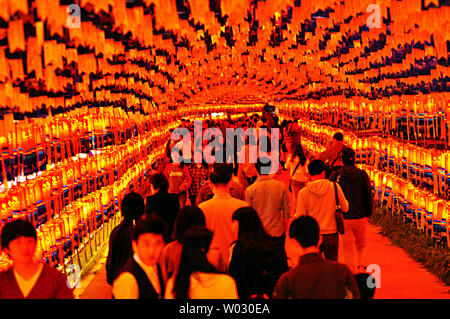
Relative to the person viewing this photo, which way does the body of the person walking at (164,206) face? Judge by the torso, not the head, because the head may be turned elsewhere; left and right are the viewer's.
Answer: facing away from the viewer and to the left of the viewer

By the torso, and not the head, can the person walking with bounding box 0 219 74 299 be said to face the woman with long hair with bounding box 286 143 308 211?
no

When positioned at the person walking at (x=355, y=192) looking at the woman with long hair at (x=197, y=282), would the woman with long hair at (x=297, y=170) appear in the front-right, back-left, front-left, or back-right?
back-right

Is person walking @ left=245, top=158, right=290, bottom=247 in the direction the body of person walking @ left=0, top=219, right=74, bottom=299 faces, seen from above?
no

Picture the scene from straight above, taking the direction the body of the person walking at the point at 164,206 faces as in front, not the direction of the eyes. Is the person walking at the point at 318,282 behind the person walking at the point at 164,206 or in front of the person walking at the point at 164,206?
behind

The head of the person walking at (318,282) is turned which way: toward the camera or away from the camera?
away from the camera

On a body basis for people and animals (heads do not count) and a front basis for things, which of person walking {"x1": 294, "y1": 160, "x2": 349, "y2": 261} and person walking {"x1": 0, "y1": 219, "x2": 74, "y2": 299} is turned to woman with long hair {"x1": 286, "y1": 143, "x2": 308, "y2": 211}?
person walking {"x1": 294, "y1": 160, "x2": 349, "y2": 261}

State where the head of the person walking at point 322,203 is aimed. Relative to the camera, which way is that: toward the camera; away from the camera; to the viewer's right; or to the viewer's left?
away from the camera

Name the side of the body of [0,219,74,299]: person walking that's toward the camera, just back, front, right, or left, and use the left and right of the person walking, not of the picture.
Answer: front

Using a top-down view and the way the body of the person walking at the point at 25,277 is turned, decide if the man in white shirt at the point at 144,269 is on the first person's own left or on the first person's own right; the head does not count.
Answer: on the first person's own left

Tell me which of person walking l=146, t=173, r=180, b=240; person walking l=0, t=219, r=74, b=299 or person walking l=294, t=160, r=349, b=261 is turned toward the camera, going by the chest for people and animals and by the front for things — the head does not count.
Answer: person walking l=0, t=219, r=74, b=299

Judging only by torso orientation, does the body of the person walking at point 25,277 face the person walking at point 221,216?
no

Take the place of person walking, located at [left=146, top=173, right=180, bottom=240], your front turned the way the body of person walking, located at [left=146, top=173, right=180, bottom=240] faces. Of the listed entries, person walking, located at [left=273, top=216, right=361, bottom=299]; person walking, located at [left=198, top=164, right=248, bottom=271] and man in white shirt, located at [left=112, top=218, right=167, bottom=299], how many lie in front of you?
0

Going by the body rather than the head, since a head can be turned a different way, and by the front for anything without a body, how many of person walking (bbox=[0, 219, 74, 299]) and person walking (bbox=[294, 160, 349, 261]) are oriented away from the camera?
1
